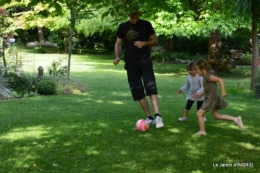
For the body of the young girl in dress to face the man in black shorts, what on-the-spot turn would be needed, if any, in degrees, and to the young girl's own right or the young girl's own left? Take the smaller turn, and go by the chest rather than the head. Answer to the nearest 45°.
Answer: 0° — they already face them

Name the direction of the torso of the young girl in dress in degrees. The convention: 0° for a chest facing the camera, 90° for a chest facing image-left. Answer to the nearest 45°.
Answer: approximately 90°

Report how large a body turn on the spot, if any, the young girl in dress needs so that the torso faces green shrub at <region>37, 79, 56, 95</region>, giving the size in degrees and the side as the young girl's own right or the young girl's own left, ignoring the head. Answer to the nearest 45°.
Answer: approximately 45° to the young girl's own right

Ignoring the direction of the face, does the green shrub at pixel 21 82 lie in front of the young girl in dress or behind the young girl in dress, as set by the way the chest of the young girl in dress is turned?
in front

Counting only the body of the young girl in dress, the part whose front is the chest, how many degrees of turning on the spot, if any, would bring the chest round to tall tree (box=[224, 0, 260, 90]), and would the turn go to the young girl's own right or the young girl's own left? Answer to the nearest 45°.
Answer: approximately 90° to the young girl's own right

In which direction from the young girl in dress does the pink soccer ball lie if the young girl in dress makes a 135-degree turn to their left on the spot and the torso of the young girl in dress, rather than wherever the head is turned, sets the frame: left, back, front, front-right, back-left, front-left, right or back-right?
back-right
